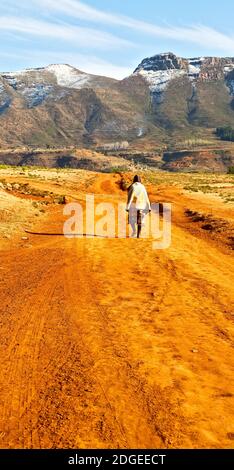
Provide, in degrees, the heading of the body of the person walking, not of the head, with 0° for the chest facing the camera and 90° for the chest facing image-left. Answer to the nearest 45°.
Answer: approximately 180°
